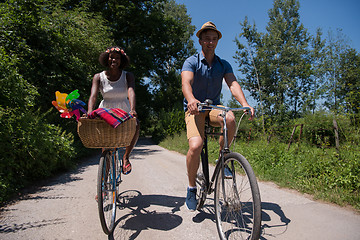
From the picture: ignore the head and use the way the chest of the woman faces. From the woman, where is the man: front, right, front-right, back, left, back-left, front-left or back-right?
front-left

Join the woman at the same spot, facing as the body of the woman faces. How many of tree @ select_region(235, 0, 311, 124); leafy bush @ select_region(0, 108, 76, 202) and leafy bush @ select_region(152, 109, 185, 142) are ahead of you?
0

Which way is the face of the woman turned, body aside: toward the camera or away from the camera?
toward the camera

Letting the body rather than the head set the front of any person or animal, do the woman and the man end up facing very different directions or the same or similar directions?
same or similar directions

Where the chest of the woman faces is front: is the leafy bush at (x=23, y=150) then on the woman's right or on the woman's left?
on the woman's right

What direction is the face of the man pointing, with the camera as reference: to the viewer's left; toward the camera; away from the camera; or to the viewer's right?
toward the camera

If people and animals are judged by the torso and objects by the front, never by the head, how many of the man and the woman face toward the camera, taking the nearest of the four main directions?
2

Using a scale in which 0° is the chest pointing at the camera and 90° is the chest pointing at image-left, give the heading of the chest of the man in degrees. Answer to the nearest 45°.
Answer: approximately 0°

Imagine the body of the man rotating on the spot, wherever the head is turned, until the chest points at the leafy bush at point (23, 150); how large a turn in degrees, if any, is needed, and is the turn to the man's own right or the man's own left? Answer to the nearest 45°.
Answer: approximately 90° to the man's own right

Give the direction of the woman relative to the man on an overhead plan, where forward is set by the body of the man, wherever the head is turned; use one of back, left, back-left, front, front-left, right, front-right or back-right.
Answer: right

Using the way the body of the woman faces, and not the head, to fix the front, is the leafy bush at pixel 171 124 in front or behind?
behind

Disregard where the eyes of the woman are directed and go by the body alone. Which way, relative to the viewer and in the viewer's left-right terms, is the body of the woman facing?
facing the viewer

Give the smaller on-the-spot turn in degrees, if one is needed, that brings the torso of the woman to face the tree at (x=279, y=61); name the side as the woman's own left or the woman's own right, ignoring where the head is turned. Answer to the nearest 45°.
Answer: approximately 135° to the woman's own left
